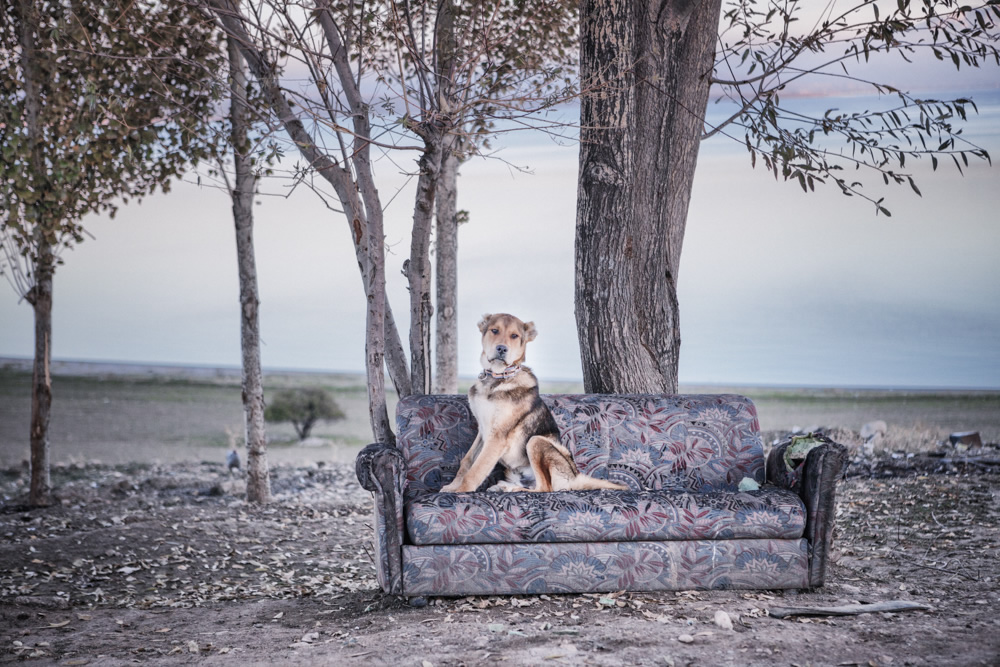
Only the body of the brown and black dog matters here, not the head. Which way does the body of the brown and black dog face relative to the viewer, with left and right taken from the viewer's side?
facing the viewer and to the left of the viewer

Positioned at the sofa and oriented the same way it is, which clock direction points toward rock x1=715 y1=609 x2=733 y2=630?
The rock is roughly at 10 o'clock from the sofa.

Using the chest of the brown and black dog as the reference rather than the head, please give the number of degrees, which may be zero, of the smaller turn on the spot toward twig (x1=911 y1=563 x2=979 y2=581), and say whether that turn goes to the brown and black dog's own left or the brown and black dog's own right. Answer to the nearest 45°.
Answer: approximately 135° to the brown and black dog's own left

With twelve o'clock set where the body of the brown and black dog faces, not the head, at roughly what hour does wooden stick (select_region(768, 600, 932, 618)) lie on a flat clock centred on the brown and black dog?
The wooden stick is roughly at 8 o'clock from the brown and black dog.

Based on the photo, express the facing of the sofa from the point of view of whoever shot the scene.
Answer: facing the viewer

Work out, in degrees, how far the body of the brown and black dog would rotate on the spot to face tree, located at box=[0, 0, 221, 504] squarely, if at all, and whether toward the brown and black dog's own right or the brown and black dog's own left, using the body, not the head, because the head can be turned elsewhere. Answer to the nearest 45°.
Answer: approximately 90° to the brown and black dog's own right

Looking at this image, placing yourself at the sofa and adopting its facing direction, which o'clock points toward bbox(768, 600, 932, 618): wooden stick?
The wooden stick is roughly at 9 o'clock from the sofa.

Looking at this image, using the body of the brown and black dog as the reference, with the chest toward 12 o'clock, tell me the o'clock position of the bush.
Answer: The bush is roughly at 4 o'clock from the brown and black dog.

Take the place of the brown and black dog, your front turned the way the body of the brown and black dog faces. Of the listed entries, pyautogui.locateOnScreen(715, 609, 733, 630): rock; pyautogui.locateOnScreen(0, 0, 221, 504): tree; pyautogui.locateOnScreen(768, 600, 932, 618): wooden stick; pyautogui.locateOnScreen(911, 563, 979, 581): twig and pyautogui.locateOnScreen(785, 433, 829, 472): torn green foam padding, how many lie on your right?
1

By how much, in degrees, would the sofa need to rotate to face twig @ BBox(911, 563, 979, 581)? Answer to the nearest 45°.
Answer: approximately 135° to its left
